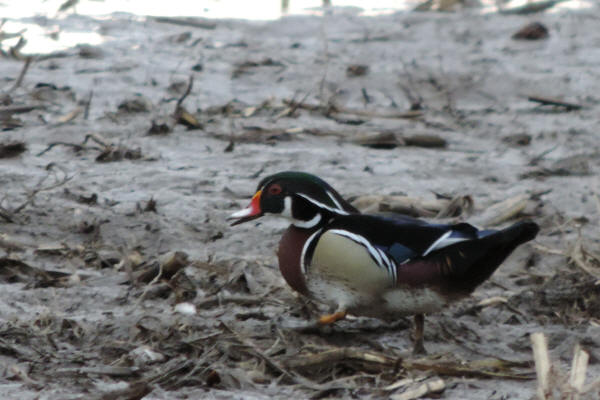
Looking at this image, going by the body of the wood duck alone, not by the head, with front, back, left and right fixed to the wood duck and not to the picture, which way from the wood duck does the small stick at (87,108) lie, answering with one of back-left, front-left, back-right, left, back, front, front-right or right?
front-right

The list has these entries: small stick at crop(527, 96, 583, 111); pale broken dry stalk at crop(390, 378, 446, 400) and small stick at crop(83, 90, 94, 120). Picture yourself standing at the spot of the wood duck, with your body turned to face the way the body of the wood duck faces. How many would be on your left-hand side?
1

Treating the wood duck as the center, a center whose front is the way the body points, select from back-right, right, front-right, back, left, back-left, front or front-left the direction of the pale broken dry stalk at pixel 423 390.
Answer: left

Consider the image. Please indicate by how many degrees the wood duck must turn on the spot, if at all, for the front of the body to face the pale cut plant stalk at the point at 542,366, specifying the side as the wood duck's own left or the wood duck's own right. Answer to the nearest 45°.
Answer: approximately 135° to the wood duck's own left

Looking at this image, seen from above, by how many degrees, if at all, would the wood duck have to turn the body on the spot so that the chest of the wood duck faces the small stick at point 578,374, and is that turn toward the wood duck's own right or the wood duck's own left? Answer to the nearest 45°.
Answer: approximately 135° to the wood duck's own left

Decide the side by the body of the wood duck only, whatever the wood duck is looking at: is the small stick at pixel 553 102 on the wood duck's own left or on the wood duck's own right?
on the wood duck's own right

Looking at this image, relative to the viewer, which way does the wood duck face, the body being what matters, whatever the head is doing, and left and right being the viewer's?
facing to the left of the viewer
